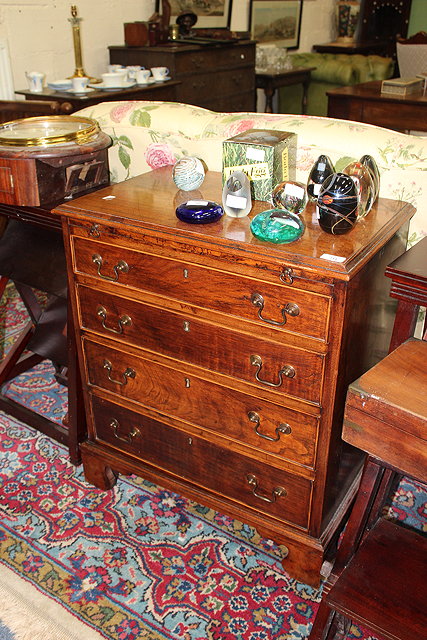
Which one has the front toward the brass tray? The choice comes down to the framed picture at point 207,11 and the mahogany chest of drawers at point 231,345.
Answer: the framed picture

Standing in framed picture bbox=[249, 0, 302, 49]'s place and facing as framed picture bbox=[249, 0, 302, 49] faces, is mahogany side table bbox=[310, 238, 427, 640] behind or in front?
in front

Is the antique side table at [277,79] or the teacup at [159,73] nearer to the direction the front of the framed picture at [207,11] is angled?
the teacup

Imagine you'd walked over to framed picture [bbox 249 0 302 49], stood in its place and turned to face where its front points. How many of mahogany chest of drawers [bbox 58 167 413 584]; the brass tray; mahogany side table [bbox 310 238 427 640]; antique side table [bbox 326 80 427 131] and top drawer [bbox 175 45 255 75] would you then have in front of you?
5

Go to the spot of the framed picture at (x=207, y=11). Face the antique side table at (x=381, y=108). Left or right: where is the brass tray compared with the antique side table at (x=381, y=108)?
right

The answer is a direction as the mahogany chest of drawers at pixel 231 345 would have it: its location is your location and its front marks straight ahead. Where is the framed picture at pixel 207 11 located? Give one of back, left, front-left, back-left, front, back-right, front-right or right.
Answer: back-right

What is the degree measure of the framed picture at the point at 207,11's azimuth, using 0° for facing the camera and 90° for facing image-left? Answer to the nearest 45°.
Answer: approximately 0°

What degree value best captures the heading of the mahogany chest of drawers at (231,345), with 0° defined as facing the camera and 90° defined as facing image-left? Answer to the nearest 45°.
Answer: approximately 45°

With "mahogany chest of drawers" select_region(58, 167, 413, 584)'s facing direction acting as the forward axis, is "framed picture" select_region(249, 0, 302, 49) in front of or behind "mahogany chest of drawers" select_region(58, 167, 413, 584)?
behind

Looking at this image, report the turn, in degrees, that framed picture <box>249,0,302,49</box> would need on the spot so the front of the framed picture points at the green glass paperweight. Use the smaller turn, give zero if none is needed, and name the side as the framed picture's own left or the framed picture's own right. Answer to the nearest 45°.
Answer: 0° — it already faces it

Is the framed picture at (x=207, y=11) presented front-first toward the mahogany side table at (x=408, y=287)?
yes

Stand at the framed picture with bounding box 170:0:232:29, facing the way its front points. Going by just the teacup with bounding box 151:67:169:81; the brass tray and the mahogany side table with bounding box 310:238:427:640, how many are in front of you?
3

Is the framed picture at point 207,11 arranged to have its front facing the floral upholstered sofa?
yes

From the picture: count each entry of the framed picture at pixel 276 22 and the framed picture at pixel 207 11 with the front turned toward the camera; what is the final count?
2
